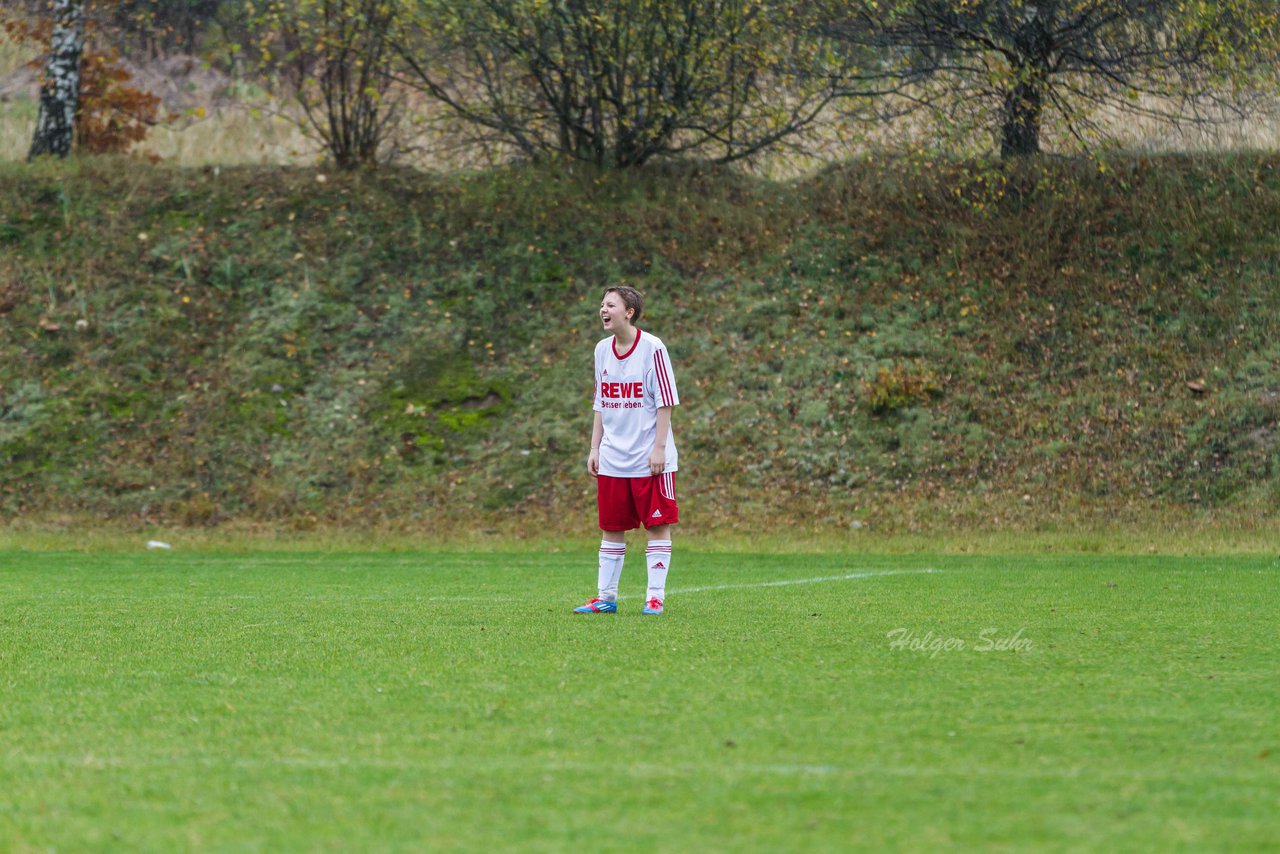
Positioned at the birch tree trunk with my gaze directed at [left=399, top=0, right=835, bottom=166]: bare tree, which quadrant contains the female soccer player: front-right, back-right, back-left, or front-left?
front-right

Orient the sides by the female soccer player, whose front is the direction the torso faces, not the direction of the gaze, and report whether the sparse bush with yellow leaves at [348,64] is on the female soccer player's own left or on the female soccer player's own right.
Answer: on the female soccer player's own right

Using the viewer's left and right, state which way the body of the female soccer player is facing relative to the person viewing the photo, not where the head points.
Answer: facing the viewer and to the left of the viewer

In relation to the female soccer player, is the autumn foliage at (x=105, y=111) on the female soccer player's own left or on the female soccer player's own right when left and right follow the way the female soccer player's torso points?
on the female soccer player's own right

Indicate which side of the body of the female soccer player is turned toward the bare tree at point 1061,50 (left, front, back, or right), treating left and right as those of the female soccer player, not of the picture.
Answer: back

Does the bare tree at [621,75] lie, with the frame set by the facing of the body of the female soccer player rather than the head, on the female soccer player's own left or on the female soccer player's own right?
on the female soccer player's own right

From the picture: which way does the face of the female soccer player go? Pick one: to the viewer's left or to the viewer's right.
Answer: to the viewer's left
